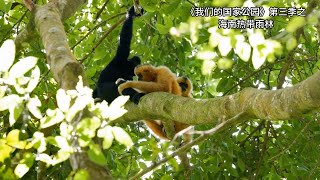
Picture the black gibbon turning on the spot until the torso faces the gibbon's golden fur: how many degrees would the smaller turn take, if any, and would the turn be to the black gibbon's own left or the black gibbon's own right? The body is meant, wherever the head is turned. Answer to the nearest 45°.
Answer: approximately 45° to the black gibbon's own right

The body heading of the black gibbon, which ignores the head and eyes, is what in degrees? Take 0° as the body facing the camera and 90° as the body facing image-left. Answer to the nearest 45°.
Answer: approximately 270°
